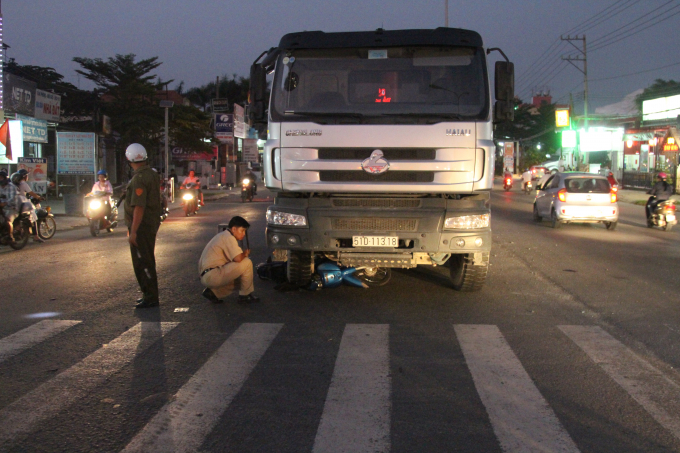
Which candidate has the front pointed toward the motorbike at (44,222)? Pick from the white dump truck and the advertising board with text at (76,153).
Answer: the advertising board with text

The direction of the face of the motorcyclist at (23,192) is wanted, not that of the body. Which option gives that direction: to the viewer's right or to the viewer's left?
to the viewer's right

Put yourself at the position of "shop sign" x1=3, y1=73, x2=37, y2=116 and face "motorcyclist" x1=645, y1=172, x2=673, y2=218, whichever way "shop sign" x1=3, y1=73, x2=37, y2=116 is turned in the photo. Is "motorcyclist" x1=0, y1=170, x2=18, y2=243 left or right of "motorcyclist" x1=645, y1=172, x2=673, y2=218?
right

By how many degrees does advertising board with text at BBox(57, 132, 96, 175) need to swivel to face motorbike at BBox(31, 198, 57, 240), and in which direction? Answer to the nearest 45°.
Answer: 0° — it already faces it

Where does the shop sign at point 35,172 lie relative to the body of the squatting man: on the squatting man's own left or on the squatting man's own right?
on the squatting man's own left

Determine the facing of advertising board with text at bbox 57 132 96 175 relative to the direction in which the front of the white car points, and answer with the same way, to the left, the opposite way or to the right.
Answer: the opposite way

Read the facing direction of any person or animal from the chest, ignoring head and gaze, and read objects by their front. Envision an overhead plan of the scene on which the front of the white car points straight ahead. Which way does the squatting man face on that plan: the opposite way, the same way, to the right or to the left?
to the right

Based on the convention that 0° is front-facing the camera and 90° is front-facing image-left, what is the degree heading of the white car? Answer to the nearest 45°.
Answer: approximately 135°

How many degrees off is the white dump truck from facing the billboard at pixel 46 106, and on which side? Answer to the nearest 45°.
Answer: approximately 135° to its right

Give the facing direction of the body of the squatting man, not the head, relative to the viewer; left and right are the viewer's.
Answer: facing to the right of the viewer

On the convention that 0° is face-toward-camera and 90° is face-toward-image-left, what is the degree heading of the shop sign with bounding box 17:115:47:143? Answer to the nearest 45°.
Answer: approximately 315°
